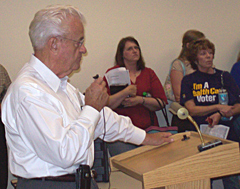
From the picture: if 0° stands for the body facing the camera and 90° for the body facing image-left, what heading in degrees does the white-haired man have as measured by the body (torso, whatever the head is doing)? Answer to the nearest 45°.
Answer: approximately 270°

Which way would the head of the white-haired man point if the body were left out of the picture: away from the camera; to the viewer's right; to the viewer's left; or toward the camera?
to the viewer's right

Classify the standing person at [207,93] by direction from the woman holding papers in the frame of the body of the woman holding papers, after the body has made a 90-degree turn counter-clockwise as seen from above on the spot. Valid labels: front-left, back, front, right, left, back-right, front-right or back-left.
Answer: front

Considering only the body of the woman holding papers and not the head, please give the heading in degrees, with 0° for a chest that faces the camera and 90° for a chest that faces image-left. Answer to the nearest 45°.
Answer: approximately 0°
